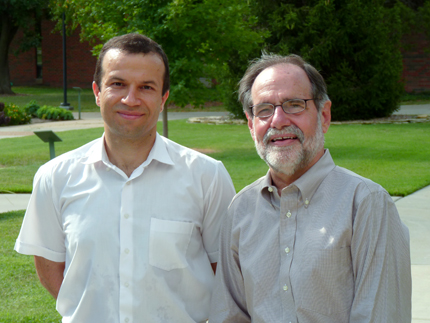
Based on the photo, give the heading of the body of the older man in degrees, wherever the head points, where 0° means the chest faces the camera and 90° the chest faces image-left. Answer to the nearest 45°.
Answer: approximately 45°

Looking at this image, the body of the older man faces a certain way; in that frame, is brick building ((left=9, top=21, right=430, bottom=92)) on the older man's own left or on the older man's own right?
on the older man's own right

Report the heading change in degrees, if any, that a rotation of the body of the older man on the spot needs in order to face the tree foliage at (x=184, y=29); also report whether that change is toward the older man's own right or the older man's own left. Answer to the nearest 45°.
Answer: approximately 135° to the older man's own right

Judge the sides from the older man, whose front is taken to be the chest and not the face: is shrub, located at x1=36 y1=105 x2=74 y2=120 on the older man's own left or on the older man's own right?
on the older man's own right

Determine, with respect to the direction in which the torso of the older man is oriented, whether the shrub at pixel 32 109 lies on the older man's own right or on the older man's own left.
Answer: on the older man's own right

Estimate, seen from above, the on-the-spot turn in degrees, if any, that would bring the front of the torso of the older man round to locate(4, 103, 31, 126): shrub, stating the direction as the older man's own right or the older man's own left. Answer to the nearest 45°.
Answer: approximately 90° to the older man's own right
